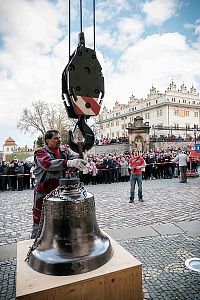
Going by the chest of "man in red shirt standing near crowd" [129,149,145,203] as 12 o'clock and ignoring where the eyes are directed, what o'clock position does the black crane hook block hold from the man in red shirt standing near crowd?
The black crane hook block is roughly at 12 o'clock from the man in red shirt standing near crowd.

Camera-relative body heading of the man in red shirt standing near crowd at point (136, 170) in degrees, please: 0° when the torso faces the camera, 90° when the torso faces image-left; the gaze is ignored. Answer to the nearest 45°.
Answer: approximately 0°

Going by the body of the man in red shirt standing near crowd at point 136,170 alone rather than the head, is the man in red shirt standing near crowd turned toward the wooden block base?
yes
